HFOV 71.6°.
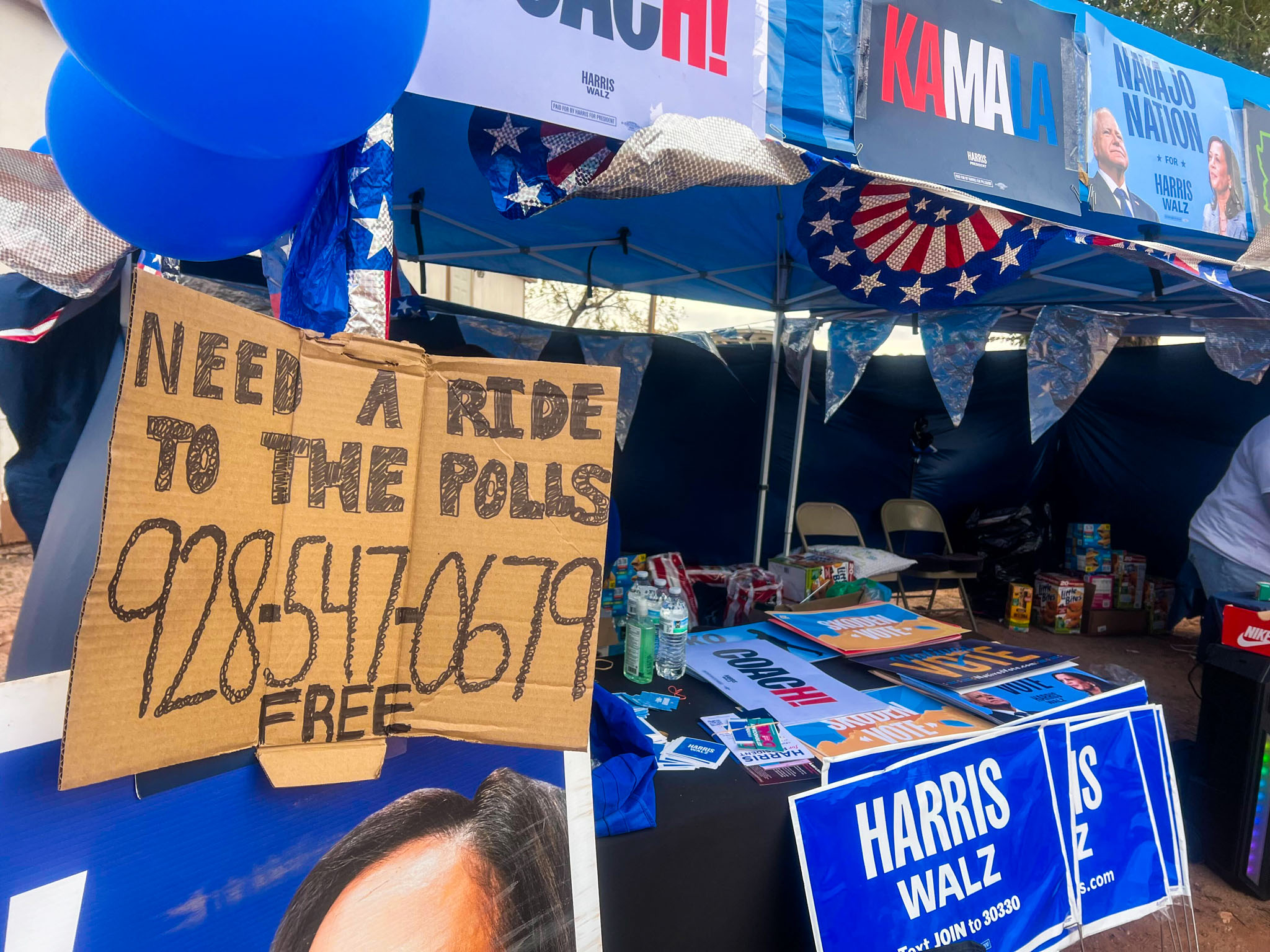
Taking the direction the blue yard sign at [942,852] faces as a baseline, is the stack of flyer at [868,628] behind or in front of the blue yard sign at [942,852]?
behind

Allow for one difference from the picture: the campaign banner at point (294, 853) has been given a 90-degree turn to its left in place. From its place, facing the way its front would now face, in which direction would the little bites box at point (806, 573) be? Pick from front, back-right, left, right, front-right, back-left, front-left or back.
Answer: front-left

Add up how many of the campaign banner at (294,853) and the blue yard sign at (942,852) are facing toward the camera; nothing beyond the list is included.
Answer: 2

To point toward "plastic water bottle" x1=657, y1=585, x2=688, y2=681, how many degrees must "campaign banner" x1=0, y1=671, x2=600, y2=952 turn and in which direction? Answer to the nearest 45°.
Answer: approximately 135° to its left

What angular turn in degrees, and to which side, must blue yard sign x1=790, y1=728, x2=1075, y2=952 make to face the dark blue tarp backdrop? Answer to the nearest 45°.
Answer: approximately 180°

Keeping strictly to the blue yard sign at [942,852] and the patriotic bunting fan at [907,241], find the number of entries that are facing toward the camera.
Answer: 2

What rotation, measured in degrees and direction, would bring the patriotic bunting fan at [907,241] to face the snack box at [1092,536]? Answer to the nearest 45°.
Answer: approximately 180°

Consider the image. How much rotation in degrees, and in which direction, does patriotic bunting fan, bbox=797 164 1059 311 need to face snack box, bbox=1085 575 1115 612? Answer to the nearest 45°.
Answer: approximately 180°
